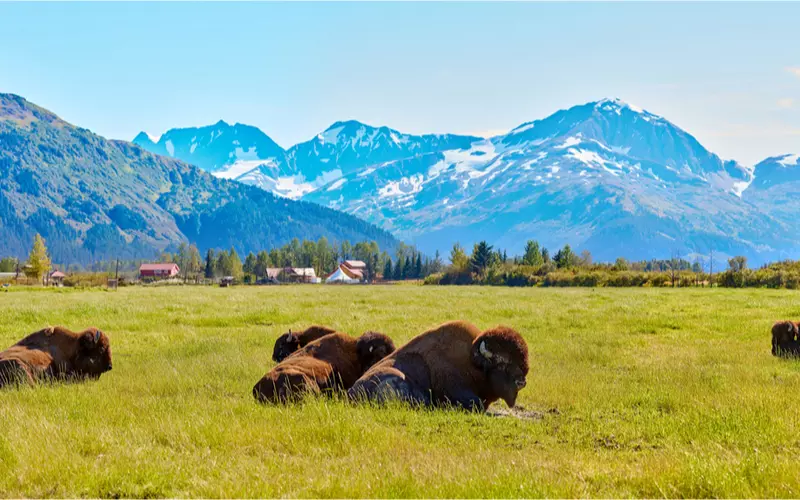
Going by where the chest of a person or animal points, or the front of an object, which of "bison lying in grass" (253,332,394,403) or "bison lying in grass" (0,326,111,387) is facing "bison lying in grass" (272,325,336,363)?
"bison lying in grass" (0,326,111,387)

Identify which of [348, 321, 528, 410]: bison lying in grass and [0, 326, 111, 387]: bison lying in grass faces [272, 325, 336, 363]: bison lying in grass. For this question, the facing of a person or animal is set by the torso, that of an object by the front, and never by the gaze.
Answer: [0, 326, 111, 387]: bison lying in grass

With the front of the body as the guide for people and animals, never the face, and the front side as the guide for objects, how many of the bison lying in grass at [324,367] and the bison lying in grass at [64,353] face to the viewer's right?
2

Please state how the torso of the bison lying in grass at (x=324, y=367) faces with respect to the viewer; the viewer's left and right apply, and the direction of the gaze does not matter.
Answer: facing to the right of the viewer

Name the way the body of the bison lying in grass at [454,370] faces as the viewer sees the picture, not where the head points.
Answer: to the viewer's right

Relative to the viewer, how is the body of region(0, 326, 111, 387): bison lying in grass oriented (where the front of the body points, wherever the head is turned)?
to the viewer's right

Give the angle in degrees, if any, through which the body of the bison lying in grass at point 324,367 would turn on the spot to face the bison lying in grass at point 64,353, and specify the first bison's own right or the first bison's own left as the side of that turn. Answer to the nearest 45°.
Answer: approximately 135° to the first bison's own left

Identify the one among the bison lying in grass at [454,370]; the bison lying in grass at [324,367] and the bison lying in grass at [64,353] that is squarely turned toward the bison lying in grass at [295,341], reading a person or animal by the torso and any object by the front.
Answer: the bison lying in grass at [64,353]

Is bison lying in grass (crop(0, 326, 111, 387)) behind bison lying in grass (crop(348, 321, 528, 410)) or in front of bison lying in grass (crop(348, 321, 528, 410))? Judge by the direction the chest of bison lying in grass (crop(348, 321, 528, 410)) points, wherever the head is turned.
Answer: behind

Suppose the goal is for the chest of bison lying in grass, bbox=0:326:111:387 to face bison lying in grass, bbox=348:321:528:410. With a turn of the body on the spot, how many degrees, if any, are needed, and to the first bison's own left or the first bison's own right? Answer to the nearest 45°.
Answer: approximately 45° to the first bison's own right

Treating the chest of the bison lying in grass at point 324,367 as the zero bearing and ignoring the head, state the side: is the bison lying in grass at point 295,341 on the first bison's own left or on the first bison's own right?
on the first bison's own left

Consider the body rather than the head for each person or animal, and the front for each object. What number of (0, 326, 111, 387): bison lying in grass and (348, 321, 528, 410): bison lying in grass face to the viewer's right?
2
